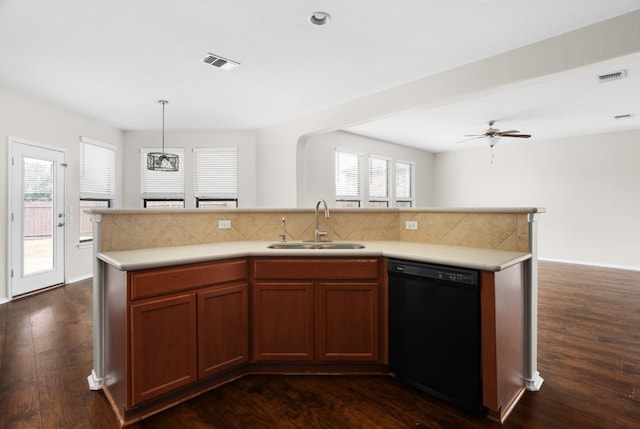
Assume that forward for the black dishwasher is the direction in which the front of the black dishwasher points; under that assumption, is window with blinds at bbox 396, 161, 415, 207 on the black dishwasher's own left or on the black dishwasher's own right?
on the black dishwasher's own right

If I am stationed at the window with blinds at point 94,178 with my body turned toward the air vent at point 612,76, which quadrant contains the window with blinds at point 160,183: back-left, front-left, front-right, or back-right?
front-left

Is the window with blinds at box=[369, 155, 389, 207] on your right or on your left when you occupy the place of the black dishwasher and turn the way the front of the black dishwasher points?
on your right

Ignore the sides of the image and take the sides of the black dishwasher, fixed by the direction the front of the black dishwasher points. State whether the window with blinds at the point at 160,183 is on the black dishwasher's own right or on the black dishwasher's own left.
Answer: on the black dishwasher's own right

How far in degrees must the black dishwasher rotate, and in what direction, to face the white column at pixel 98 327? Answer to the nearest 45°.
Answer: approximately 45° to its right

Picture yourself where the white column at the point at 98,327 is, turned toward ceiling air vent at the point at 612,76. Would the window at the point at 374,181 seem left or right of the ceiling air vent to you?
left

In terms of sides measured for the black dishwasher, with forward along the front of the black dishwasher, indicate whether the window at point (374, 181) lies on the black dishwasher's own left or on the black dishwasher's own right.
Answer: on the black dishwasher's own right

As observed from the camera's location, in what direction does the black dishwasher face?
facing the viewer and to the left of the viewer

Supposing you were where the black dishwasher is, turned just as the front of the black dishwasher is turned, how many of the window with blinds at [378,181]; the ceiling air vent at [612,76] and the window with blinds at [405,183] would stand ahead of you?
0

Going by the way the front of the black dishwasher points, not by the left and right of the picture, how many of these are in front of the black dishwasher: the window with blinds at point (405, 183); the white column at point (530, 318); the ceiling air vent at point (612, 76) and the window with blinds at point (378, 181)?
0
